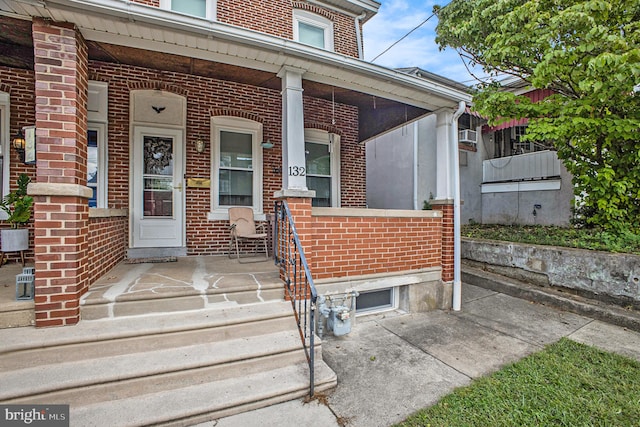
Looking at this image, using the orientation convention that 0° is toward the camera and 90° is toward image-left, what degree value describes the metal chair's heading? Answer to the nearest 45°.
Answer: approximately 315°

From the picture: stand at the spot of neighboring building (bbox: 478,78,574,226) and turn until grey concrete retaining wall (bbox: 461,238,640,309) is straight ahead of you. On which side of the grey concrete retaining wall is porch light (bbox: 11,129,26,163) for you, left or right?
right

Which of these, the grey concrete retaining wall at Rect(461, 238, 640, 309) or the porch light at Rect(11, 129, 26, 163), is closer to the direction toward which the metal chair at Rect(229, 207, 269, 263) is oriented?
the grey concrete retaining wall

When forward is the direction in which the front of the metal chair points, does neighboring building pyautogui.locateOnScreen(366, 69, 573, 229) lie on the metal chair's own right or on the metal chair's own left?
on the metal chair's own left

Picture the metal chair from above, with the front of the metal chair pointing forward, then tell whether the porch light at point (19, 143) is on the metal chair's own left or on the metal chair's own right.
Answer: on the metal chair's own right

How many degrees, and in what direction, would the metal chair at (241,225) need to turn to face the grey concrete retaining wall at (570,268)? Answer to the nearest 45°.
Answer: approximately 45° to its left

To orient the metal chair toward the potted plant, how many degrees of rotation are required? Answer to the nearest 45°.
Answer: approximately 135° to its right

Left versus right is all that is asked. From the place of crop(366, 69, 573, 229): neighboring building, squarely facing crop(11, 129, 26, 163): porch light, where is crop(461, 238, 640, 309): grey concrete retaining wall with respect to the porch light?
left

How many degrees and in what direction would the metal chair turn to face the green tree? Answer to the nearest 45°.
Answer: approximately 45° to its left
